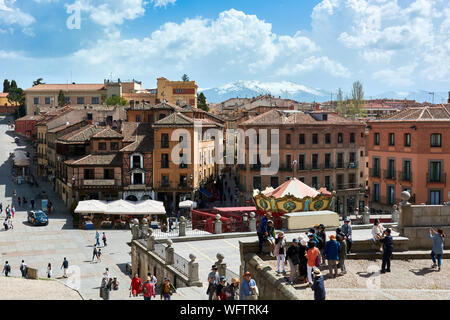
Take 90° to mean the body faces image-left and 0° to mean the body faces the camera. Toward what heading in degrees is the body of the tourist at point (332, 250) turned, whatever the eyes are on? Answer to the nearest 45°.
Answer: approximately 180°

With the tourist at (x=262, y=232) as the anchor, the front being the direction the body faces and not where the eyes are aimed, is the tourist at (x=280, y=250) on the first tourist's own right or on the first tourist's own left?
on the first tourist's own right

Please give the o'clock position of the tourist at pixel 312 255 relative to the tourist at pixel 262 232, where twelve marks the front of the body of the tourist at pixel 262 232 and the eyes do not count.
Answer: the tourist at pixel 312 255 is roughly at 2 o'clock from the tourist at pixel 262 232.
